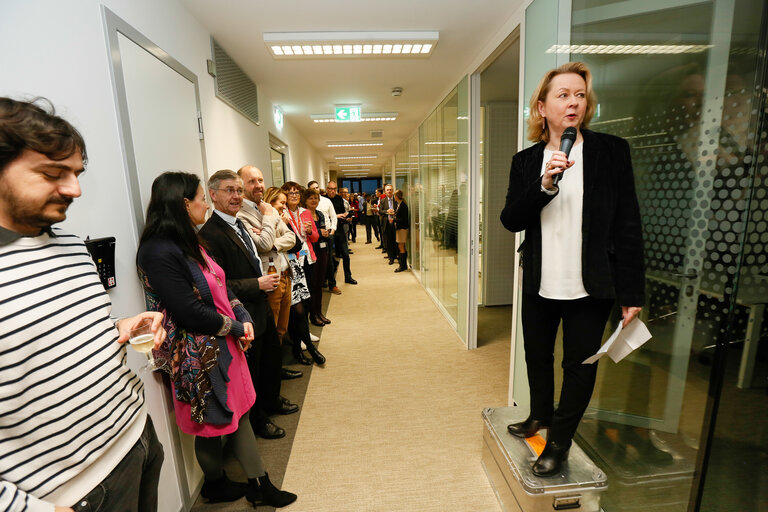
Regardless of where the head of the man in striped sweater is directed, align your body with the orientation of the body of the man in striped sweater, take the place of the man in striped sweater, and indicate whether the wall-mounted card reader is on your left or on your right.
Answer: on your left

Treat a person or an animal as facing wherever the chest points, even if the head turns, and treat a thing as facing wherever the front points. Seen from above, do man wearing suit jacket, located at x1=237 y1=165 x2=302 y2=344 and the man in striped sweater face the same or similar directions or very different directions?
same or similar directions

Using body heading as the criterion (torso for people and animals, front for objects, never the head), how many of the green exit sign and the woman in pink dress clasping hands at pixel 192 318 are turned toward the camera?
1

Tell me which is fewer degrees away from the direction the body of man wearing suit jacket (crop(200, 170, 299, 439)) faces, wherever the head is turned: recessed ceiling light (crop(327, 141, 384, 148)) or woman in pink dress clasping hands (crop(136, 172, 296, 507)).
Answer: the woman in pink dress clasping hands

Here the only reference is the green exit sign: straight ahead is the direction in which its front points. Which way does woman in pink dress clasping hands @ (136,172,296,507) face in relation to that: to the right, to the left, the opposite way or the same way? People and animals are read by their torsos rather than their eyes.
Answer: to the left

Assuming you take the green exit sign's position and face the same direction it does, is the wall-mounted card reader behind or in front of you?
in front

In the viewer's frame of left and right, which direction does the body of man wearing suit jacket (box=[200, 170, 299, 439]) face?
facing the viewer and to the right of the viewer

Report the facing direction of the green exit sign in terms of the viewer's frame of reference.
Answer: facing the viewer

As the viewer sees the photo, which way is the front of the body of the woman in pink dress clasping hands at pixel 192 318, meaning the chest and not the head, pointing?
to the viewer's right

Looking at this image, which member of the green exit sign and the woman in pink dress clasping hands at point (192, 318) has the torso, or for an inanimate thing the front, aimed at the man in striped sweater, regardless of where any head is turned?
the green exit sign

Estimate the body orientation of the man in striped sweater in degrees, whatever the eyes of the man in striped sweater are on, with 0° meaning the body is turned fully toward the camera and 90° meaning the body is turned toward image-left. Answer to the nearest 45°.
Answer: approximately 315°

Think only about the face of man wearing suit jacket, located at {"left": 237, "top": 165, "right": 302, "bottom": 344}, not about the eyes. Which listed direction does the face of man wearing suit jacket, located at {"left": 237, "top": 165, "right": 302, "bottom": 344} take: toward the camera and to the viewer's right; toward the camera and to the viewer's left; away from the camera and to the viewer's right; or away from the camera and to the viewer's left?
toward the camera and to the viewer's right
